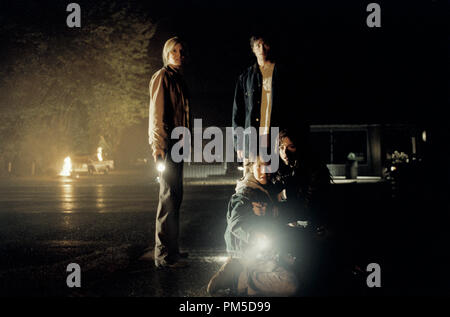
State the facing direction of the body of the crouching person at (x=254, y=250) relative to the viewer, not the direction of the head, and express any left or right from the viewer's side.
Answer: facing the viewer and to the right of the viewer
